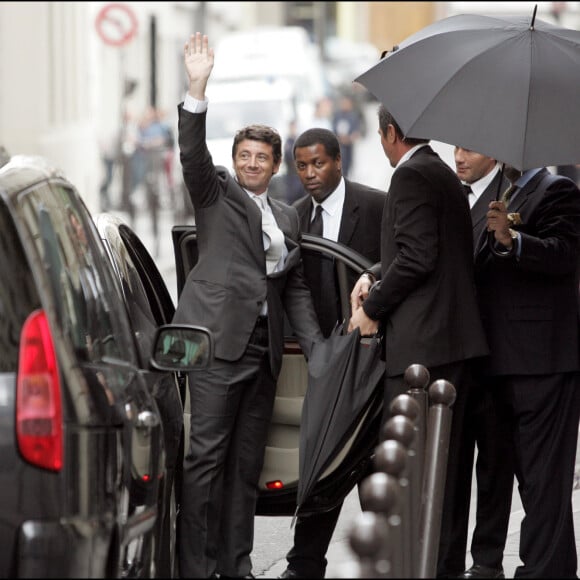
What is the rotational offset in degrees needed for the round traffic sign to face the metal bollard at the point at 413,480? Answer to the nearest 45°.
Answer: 0° — it already faces it

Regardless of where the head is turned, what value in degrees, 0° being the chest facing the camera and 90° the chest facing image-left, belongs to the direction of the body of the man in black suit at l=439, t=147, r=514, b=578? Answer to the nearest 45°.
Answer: approximately 45°

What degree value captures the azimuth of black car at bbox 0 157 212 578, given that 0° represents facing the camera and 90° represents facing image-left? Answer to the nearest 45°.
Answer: approximately 180°

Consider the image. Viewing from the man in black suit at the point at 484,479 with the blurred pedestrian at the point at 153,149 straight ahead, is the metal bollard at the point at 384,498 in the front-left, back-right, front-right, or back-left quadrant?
back-left
